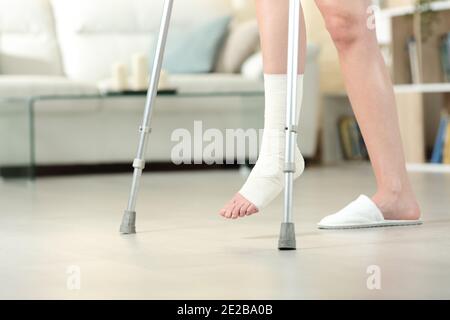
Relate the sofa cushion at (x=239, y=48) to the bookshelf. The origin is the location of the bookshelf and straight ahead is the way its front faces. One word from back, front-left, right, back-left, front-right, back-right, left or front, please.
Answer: right

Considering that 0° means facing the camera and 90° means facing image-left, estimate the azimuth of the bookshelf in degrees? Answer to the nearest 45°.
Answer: approximately 0°

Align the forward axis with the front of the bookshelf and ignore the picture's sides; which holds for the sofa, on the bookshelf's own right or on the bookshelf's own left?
on the bookshelf's own right

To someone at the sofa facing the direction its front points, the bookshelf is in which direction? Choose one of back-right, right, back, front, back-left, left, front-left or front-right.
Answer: left

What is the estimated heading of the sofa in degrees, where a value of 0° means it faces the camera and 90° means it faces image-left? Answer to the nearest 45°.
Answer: approximately 0°

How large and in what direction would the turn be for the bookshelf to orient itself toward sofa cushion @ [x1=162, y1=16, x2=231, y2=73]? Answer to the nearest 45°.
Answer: approximately 90° to its right

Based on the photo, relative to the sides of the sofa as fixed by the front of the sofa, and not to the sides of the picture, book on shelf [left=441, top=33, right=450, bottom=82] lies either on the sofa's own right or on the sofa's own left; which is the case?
on the sofa's own left

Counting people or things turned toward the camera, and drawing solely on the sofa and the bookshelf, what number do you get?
2

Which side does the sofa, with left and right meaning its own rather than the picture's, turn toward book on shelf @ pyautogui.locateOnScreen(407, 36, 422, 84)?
left

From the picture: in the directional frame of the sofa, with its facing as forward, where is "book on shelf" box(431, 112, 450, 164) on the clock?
The book on shelf is roughly at 9 o'clock from the sofa.

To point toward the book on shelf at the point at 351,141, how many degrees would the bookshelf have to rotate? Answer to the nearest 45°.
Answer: approximately 135° to its right
